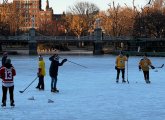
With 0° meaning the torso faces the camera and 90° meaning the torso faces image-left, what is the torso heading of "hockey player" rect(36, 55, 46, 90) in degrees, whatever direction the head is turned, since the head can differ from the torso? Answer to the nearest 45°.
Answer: approximately 90°
